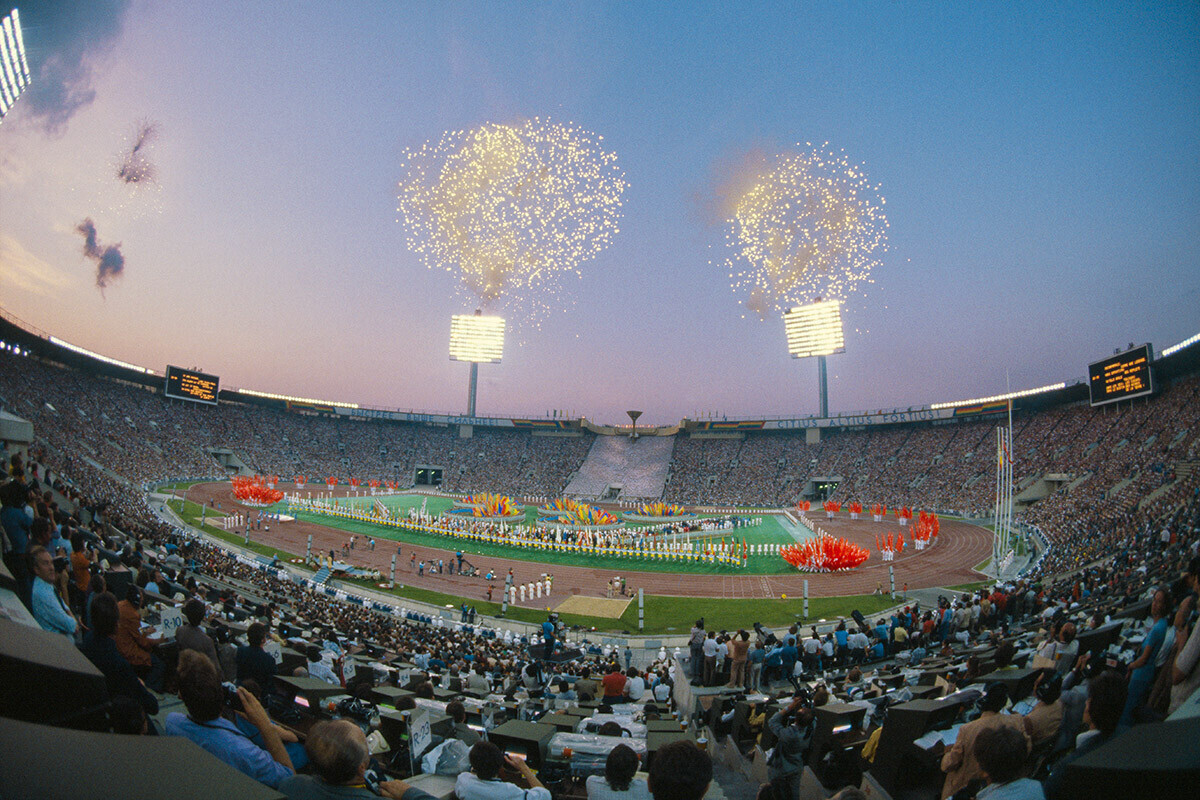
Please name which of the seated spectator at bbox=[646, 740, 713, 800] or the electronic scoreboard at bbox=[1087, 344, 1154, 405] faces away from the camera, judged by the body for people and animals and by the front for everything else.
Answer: the seated spectator

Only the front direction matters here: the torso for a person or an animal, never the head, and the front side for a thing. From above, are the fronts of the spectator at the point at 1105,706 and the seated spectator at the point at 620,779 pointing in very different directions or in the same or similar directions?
same or similar directions

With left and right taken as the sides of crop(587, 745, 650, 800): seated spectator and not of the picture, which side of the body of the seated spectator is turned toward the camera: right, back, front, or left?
back

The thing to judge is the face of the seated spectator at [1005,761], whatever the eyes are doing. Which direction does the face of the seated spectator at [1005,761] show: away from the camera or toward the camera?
away from the camera

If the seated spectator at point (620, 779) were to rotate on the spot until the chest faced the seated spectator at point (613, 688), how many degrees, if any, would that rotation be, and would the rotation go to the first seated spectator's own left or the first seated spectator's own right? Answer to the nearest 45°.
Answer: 0° — they already face them

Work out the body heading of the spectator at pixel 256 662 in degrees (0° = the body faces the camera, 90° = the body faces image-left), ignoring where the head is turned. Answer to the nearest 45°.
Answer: approximately 180°

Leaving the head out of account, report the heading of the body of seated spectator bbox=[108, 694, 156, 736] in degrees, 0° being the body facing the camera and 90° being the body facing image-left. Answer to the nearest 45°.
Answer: approximately 225°

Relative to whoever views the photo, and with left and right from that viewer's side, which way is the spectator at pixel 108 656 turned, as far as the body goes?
facing away from the viewer and to the right of the viewer

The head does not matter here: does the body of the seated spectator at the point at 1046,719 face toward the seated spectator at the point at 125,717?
no

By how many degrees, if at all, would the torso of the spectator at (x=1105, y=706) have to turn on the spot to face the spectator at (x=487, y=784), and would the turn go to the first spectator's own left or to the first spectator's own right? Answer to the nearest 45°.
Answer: approximately 90° to the first spectator's own left

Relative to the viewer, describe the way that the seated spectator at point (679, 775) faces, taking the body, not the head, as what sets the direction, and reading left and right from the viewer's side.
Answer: facing away from the viewer

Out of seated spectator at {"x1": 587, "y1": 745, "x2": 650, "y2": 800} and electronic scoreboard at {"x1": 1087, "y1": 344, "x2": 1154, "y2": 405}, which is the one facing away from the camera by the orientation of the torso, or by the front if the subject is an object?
the seated spectator

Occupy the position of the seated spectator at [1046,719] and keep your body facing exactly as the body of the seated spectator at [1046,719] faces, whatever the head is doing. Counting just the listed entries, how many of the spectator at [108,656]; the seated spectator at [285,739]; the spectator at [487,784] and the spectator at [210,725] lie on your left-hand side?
4

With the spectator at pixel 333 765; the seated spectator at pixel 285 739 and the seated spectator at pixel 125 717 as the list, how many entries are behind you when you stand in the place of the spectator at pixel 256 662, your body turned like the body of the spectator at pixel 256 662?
3

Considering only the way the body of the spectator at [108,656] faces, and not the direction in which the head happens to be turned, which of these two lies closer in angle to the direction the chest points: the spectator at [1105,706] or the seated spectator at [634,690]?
the seated spectator

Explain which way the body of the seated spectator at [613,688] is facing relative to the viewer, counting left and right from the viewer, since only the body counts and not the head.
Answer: facing away from the viewer

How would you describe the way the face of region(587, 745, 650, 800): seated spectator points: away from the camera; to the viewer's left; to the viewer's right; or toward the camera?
away from the camera

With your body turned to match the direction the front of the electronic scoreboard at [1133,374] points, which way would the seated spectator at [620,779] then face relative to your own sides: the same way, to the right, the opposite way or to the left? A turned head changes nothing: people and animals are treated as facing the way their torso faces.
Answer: to the right

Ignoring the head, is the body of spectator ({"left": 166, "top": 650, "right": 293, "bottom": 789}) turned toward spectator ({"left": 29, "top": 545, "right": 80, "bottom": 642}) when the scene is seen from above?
no

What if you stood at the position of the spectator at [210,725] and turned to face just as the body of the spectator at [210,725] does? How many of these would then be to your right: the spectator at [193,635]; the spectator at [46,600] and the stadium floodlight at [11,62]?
0
